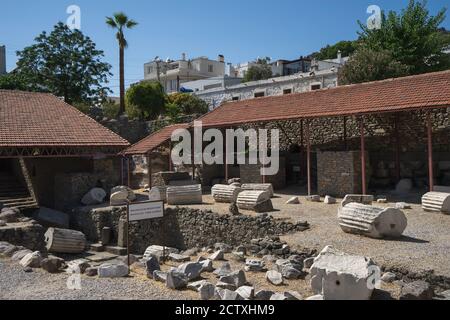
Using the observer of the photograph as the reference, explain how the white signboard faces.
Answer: facing the viewer

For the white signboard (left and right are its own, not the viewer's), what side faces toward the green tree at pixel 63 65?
back

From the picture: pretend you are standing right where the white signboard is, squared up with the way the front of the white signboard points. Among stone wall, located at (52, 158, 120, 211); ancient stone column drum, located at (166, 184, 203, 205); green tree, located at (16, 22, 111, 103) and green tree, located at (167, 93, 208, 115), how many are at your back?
4

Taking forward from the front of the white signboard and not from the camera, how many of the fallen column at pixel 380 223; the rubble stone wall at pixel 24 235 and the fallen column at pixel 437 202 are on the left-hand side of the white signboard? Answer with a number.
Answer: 2

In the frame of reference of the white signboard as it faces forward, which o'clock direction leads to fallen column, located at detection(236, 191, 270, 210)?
The fallen column is roughly at 7 o'clock from the white signboard.

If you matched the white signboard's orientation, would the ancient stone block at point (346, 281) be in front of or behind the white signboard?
in front

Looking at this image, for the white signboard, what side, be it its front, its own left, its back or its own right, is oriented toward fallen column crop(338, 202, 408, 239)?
left

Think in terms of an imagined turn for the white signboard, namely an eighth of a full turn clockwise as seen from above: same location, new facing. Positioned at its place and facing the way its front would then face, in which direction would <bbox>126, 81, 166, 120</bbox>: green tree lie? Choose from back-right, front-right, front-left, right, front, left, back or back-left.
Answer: back-right

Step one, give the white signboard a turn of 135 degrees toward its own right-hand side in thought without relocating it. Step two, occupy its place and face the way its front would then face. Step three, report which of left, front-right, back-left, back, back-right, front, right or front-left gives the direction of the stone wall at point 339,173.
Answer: right

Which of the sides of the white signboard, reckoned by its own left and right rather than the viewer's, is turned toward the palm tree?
back

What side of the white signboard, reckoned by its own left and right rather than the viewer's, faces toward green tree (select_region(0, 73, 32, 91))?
back

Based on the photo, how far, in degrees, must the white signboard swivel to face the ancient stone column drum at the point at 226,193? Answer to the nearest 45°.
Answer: approximately 135° to its left

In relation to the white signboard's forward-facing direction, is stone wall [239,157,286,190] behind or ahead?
behind

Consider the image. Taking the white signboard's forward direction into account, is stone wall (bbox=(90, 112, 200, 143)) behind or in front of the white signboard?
behind

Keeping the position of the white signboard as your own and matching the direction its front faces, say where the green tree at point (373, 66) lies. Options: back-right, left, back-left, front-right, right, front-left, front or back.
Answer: back-left

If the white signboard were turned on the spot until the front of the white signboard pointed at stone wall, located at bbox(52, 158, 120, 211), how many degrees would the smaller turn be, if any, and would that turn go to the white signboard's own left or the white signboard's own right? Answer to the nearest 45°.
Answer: approximately 180°
